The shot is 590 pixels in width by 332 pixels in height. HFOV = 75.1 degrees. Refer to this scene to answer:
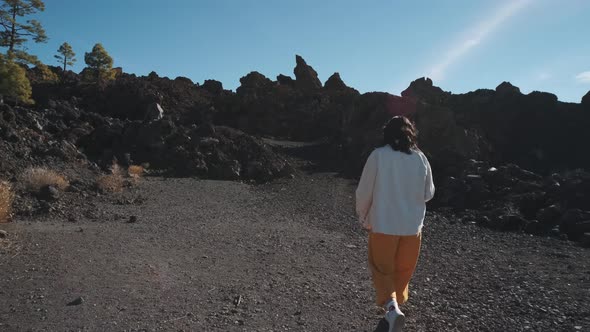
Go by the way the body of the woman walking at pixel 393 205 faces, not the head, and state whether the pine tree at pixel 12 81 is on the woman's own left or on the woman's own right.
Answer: on the woman's own left

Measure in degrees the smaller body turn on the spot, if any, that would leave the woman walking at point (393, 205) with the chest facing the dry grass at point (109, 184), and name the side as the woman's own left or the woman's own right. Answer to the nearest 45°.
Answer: approximately 45° to the woman's own left

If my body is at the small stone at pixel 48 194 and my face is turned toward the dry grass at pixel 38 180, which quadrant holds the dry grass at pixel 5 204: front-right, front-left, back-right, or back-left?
back-left

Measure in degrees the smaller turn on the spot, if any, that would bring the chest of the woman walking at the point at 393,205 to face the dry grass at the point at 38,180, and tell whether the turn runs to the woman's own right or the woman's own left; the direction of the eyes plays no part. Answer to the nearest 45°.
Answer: approximately 45° to the woman's own left

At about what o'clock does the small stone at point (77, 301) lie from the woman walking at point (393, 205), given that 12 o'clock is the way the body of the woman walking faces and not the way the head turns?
The small stone is roughly at 9 o'clock from the woman walking.

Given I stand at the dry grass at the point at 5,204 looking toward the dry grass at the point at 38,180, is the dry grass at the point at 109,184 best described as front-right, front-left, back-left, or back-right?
front-right

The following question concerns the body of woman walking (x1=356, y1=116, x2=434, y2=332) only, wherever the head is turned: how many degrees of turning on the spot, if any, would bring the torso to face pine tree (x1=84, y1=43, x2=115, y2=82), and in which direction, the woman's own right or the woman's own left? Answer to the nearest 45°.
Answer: approximately 45° to the woman's own left

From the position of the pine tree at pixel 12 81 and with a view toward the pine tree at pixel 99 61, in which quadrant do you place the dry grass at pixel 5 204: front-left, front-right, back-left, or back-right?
back-right

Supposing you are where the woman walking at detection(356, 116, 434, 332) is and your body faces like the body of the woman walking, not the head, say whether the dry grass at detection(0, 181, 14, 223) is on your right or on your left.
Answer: on your left

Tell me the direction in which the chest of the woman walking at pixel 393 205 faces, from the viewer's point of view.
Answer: away from the camera
